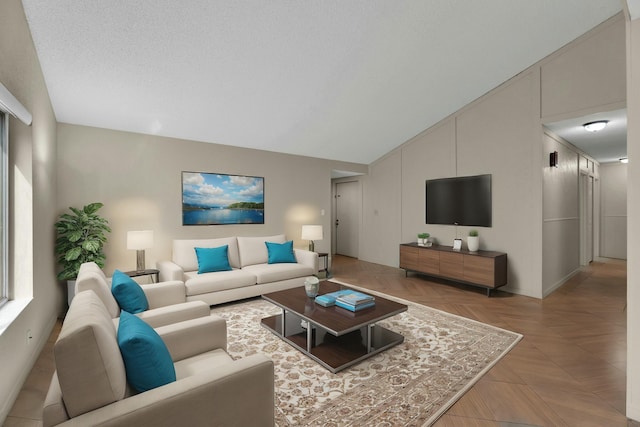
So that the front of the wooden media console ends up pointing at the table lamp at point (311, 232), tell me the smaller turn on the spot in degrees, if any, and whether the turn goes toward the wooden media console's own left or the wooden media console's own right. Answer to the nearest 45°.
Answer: approximately 45° to the wooden media console's own right

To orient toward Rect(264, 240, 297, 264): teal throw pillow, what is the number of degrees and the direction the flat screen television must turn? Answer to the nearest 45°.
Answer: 0° — it already faces it

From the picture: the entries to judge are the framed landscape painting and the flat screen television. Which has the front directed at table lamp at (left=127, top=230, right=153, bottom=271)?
the flat screen television

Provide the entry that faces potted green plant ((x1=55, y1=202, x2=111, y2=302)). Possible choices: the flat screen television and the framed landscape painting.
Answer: the flat screen television

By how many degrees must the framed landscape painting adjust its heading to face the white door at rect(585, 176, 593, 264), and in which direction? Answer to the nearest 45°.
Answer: approximately 45° to its left

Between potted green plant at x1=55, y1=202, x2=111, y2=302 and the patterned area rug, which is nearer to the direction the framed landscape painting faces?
the patterned area rug

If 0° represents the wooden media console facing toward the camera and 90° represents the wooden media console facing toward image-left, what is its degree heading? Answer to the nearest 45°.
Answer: approximately 45°

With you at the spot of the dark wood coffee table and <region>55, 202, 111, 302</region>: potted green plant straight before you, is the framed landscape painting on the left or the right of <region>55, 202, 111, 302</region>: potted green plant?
right

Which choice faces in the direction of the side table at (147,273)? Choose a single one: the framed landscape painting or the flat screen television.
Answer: the flat screen television

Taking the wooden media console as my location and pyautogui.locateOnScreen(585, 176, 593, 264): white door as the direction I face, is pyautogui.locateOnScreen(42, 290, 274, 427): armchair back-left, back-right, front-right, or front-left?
back-right

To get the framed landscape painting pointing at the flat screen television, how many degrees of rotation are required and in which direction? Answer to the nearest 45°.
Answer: approximately 45° to its left

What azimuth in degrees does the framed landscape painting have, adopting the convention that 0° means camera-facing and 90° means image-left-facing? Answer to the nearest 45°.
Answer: approximately 315°

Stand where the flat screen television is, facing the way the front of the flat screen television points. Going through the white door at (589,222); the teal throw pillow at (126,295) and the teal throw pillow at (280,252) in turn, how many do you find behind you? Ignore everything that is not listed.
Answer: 1

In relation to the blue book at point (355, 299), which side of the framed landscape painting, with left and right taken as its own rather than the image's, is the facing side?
front
